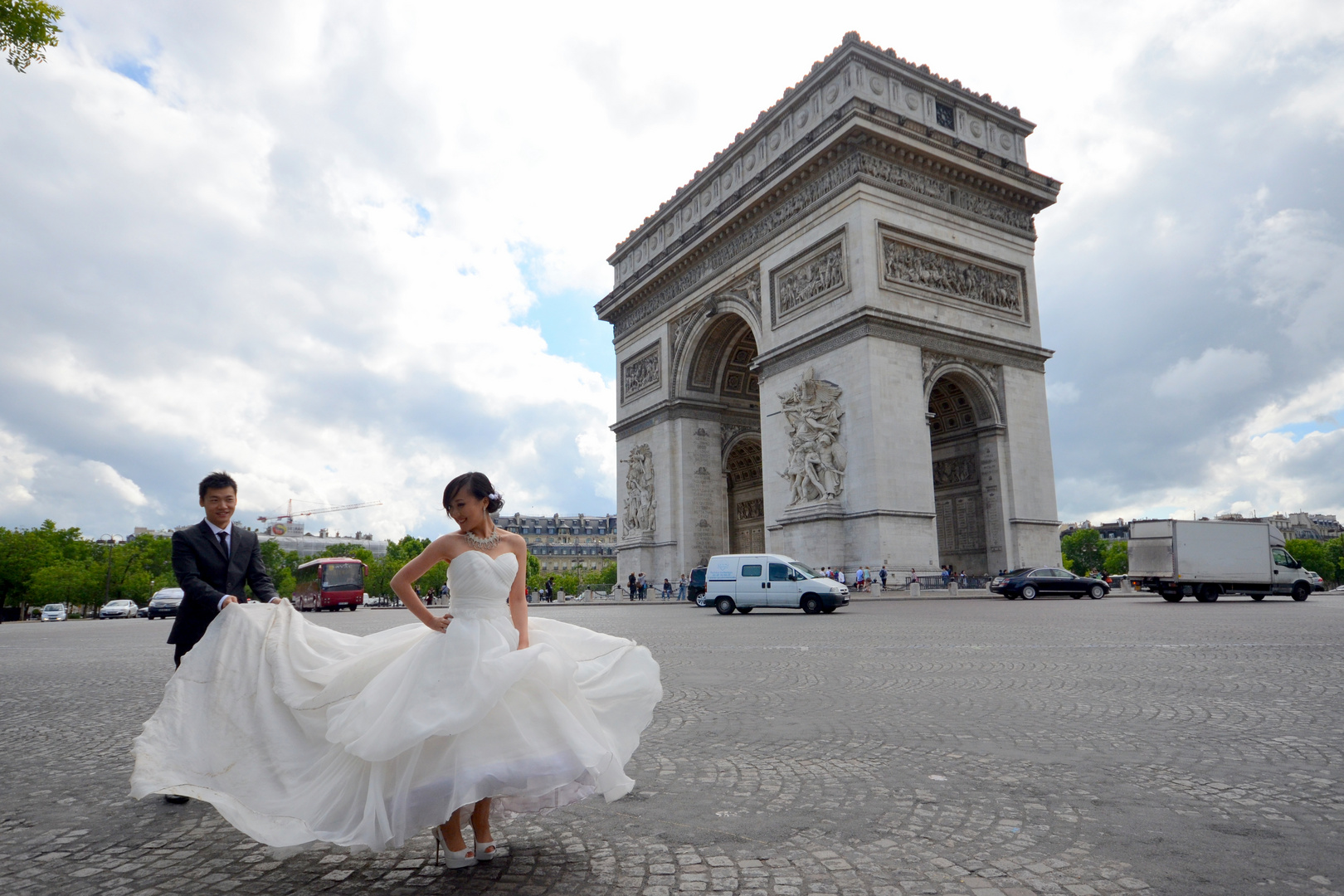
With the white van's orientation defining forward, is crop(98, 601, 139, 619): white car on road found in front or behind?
behind

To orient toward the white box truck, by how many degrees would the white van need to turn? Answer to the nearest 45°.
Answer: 0° — it already faces it

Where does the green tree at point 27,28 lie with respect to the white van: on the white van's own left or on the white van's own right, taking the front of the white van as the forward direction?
on the white van's own right

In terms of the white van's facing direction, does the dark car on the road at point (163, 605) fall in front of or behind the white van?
behind

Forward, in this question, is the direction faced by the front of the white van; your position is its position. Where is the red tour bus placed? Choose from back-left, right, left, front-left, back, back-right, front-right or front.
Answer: back-left

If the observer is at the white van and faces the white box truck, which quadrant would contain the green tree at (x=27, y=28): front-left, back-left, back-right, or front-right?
back-right

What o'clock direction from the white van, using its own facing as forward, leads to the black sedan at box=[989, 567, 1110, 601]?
The black sedan is roughly at 11 o'clock from the white van.

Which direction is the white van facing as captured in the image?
to the viewer's right
